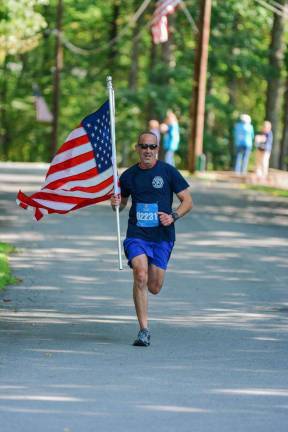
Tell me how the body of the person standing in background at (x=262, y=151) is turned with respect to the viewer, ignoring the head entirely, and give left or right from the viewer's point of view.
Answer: facing the viewer and to the left of the viewer

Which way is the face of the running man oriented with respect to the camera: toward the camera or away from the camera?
toward the camera

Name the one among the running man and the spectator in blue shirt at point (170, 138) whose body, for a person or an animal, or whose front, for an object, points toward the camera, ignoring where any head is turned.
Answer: the running man

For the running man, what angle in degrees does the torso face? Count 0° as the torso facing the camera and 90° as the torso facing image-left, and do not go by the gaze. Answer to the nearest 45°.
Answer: approximately 0°

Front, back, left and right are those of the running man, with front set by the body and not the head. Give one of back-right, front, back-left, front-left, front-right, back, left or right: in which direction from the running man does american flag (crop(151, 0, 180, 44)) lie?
back

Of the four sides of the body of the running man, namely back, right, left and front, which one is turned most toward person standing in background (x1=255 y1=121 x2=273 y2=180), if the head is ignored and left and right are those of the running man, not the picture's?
back
